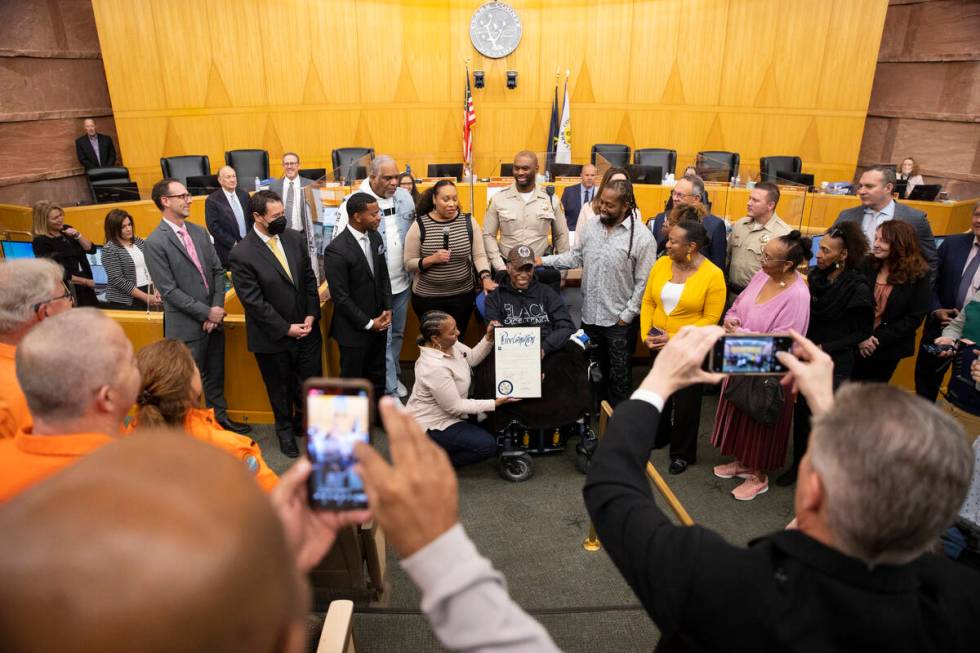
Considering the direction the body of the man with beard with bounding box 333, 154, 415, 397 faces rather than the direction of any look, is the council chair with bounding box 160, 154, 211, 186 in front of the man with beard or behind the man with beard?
behind

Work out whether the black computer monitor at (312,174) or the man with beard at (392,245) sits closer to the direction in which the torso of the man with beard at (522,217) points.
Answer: the man with beard

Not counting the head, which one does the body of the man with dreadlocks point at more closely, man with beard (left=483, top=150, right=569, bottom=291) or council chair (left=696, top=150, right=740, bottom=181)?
the man with beard

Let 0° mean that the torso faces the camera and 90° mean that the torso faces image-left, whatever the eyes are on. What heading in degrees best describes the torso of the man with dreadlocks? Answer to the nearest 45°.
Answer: approximately 45°

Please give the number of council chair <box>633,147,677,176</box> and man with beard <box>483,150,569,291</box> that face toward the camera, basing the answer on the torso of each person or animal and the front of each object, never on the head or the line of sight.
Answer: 2

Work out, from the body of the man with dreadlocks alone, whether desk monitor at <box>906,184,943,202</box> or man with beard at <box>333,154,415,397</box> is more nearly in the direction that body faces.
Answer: the man with beard

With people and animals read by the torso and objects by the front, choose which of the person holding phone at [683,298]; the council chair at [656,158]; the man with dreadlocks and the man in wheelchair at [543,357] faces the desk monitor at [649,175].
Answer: the council chair

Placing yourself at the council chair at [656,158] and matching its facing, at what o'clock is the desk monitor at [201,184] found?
The desk monitor is roughly at 2 o'clock from the council chair.

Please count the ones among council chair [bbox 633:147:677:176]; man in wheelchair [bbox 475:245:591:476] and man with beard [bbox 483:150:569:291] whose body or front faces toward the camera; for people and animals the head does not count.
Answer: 3

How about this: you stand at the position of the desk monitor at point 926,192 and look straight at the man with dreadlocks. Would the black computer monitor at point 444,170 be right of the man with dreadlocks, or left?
right

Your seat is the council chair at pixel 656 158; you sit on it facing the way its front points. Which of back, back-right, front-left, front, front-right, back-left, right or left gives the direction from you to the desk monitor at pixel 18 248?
front-right

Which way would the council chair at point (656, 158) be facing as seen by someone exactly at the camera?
facing the viewer

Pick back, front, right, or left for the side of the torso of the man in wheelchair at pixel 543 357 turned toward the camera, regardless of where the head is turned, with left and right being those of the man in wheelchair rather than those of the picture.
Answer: front

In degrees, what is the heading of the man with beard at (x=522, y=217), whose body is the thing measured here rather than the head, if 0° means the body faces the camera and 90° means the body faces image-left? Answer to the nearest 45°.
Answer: approximately 0°

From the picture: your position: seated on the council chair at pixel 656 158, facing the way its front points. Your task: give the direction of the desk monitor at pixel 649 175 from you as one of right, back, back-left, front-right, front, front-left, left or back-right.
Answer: front

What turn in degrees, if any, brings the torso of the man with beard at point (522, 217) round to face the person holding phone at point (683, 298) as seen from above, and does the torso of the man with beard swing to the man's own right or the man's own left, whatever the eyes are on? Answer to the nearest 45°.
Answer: approximately 45° to the man's own left

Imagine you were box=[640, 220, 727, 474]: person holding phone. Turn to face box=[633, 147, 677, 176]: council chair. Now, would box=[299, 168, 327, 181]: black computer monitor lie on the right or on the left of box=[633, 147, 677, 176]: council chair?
left
